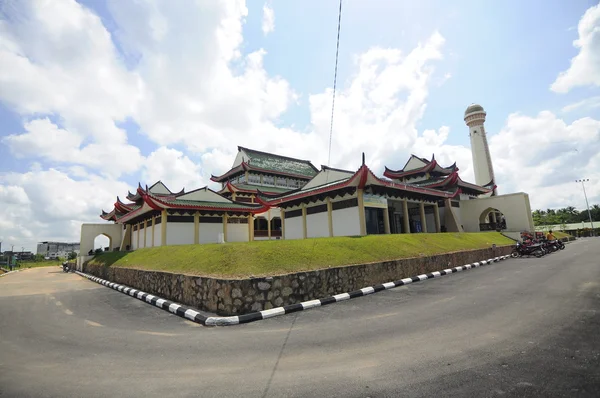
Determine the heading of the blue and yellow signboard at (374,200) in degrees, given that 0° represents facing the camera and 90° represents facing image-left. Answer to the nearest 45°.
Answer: approximately 315°

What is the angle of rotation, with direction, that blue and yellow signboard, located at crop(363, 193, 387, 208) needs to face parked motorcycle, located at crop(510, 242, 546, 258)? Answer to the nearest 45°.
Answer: approximately 45° to its left

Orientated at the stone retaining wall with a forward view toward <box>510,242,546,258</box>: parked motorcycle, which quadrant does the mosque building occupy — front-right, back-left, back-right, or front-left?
front-left

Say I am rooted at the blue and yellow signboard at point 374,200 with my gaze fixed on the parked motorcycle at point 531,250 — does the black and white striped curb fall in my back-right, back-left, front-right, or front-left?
back-right
